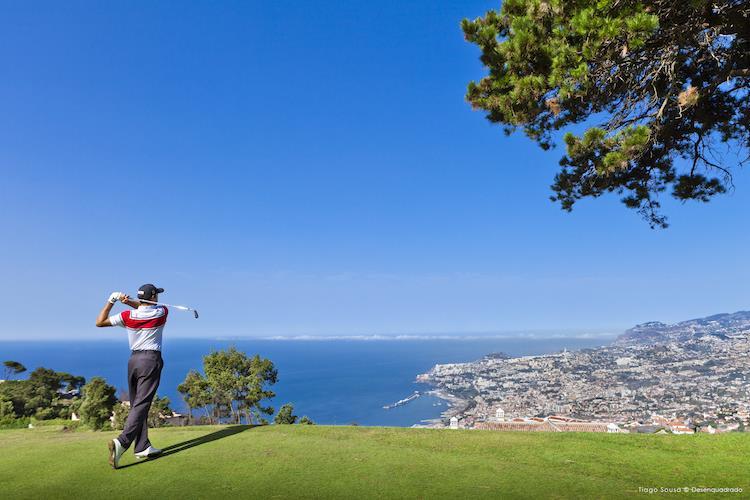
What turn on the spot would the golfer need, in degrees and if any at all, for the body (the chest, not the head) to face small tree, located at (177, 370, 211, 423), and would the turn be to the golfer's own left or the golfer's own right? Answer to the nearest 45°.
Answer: approximately 45° to the golfer's own left

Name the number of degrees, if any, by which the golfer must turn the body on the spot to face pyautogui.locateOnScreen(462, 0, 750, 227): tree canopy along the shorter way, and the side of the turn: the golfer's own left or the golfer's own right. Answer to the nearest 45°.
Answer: approximately 45° to the golfer's own right

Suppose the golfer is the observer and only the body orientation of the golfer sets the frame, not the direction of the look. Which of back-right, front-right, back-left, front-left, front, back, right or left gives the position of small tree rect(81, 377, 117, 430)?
front-left

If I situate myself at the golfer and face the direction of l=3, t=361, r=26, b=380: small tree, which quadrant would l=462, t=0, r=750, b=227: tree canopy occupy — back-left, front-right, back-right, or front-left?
back-right

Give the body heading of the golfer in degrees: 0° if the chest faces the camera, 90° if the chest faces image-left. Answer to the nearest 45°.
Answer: approximately 225°

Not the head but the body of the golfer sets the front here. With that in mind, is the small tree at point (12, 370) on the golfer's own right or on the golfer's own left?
on the golfer's own left
